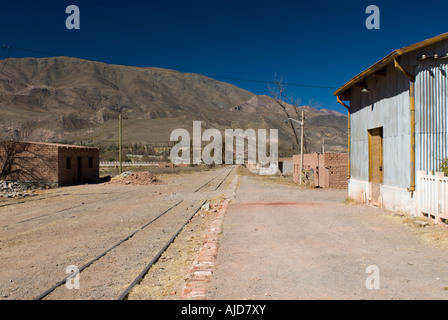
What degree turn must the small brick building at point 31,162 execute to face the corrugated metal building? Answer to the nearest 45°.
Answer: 0° — it already faces it

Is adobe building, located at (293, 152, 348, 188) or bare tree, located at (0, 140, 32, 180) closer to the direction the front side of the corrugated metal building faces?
the bare tree

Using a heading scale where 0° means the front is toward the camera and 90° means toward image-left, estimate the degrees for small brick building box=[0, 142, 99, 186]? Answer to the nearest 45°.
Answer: approximately 315°

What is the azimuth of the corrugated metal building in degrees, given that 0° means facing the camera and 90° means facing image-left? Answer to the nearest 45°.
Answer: approximately 45°

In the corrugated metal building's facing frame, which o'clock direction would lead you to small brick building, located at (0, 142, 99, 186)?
The small brick building is roughly at 2 o'clock from the corrugated metal building.

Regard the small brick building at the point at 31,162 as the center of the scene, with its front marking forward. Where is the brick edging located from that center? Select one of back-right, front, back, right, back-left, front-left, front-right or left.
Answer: front-right
